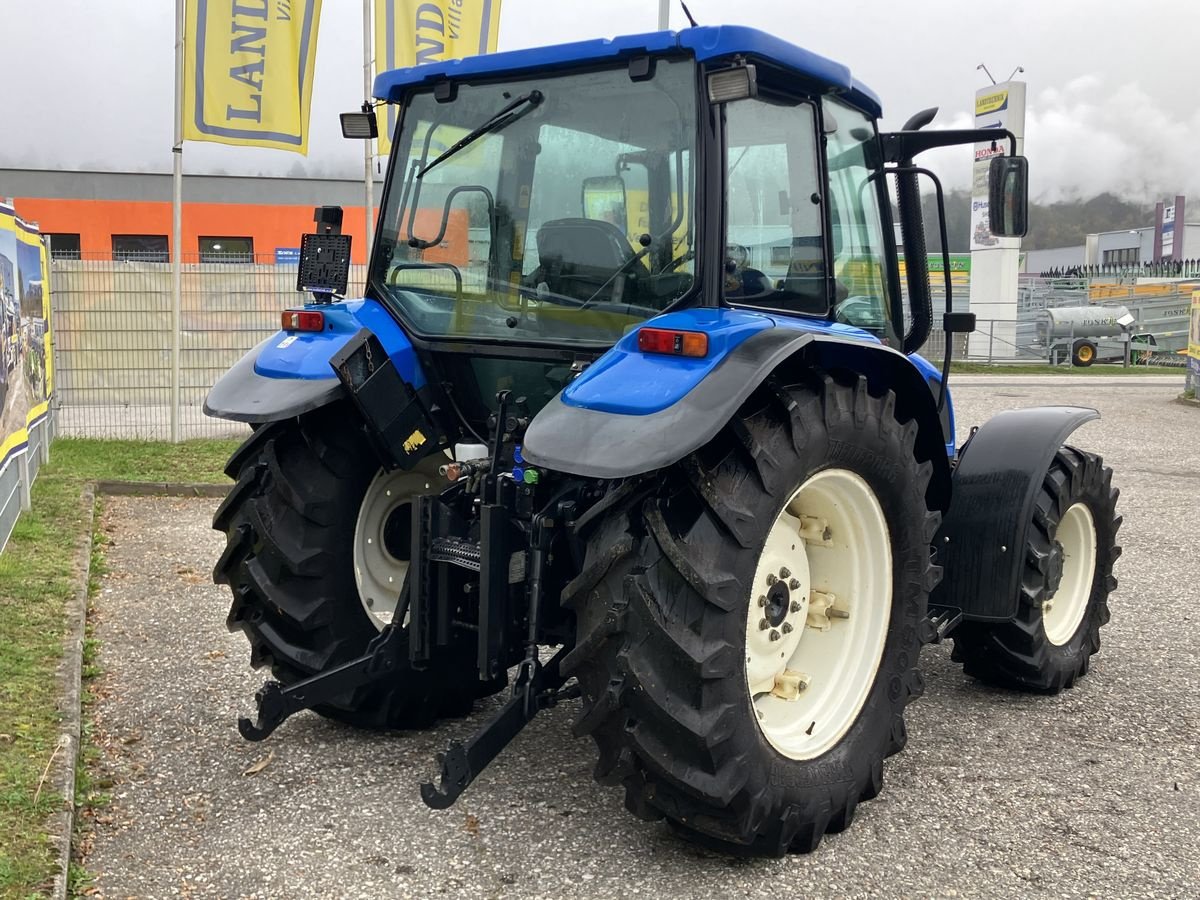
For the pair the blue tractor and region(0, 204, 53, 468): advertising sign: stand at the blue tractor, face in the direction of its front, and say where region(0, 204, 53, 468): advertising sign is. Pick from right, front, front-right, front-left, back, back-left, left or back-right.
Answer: left

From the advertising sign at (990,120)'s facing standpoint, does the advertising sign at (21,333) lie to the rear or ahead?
ahead

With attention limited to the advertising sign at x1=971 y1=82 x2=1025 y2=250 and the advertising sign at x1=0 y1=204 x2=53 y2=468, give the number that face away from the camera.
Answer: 0

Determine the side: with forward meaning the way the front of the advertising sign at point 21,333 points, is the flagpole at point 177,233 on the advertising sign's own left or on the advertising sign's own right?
on the advertising sign's own left

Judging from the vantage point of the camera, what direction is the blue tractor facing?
facing away from the viewer and to the right of the viewer

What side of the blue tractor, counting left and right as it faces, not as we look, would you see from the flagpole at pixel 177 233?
left

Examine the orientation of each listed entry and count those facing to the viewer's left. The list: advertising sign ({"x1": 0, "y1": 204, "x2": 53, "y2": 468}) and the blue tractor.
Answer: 0

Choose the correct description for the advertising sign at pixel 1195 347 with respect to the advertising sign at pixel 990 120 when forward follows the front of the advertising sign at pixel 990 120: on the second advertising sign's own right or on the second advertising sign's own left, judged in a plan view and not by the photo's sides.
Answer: on the second advertising sign's own left

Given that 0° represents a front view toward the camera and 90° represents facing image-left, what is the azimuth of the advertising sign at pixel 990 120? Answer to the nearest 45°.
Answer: approximately 45°
